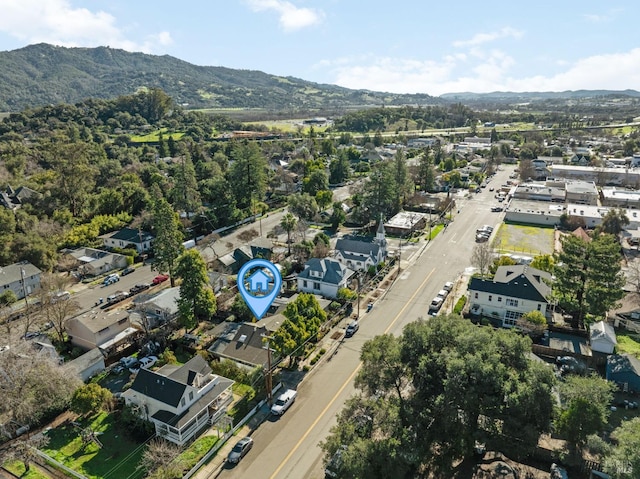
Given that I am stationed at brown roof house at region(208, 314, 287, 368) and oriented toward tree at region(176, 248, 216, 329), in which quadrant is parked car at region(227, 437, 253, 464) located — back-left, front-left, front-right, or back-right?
back-left

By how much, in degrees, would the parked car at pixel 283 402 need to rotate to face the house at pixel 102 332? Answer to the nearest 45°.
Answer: approximately 90° to its right

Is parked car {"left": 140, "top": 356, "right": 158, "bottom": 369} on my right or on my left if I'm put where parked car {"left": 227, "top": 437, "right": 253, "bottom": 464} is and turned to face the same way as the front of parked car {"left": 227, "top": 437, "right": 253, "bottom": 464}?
on my right

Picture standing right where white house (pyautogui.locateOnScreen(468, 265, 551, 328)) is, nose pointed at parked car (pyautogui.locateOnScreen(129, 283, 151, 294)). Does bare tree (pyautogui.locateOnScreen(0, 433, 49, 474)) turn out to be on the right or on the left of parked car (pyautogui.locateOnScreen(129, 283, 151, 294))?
left

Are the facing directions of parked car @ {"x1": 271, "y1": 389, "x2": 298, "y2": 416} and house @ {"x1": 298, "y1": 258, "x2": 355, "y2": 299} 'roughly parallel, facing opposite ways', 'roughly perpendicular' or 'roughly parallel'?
roughly perpendicular

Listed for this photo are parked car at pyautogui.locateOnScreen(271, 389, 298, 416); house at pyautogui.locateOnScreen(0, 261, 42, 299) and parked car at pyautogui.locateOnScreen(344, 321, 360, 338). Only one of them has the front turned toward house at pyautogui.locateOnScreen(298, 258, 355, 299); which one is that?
house at pyautogui.locateOnScreen(0, 261, 42, 299)

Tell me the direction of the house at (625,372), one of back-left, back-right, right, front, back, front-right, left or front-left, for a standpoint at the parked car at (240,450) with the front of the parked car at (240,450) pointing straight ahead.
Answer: back-left

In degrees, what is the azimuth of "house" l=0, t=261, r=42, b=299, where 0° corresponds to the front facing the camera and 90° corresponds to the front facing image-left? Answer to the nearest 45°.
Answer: approximately 315°

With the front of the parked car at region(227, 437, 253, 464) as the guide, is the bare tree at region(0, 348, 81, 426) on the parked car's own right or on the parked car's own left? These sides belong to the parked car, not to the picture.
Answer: on the parked car's own right

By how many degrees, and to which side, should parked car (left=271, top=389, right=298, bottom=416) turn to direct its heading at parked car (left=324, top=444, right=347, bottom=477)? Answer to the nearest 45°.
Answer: approximately 45° to its left

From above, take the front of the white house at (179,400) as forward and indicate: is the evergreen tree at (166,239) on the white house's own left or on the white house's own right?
on the white house's own left

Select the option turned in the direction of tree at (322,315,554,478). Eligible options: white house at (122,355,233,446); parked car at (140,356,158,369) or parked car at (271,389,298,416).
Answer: the white house

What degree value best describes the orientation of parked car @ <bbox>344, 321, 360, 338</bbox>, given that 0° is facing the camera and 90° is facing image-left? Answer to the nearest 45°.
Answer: approximately 45°
